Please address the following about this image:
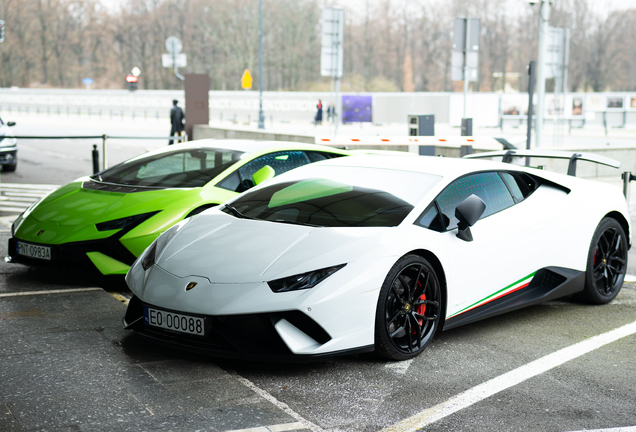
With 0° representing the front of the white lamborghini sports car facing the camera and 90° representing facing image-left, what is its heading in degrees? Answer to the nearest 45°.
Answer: approximately 45°

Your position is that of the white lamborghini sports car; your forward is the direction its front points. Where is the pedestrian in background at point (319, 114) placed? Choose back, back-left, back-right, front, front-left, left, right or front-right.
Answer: back-right

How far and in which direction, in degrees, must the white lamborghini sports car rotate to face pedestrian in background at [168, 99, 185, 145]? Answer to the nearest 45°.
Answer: approximately 135° to its right

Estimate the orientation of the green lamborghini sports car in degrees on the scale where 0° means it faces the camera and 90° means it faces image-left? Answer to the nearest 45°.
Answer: approximately 45°

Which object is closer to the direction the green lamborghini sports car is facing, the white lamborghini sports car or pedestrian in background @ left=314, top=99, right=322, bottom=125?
the white lamborghini sports car

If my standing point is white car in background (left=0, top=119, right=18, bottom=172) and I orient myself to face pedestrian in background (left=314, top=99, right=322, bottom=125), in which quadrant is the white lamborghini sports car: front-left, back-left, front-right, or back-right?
back-right

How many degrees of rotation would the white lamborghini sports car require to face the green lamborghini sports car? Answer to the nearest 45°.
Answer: approximately 90° to its right

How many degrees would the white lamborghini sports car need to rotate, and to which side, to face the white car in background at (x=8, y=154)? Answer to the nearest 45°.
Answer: approximately 90° to its right

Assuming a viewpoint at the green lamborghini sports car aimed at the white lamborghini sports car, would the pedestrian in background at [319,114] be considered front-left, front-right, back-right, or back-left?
back-left

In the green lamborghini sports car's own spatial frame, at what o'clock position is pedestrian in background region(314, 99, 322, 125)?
The pedestrian in background is roughly at 5 o'clock from the green lamborghini sports car.

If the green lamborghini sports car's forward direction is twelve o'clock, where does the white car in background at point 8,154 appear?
The white car in background is roughly at 4 o'clock from the green lamborghini sports car.

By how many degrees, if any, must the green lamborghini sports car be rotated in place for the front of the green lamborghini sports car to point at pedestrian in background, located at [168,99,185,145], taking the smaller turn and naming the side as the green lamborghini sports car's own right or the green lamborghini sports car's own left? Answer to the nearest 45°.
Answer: approximately 135° to the green lamborghini sports car's own right

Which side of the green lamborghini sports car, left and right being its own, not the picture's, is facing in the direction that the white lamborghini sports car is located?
left
